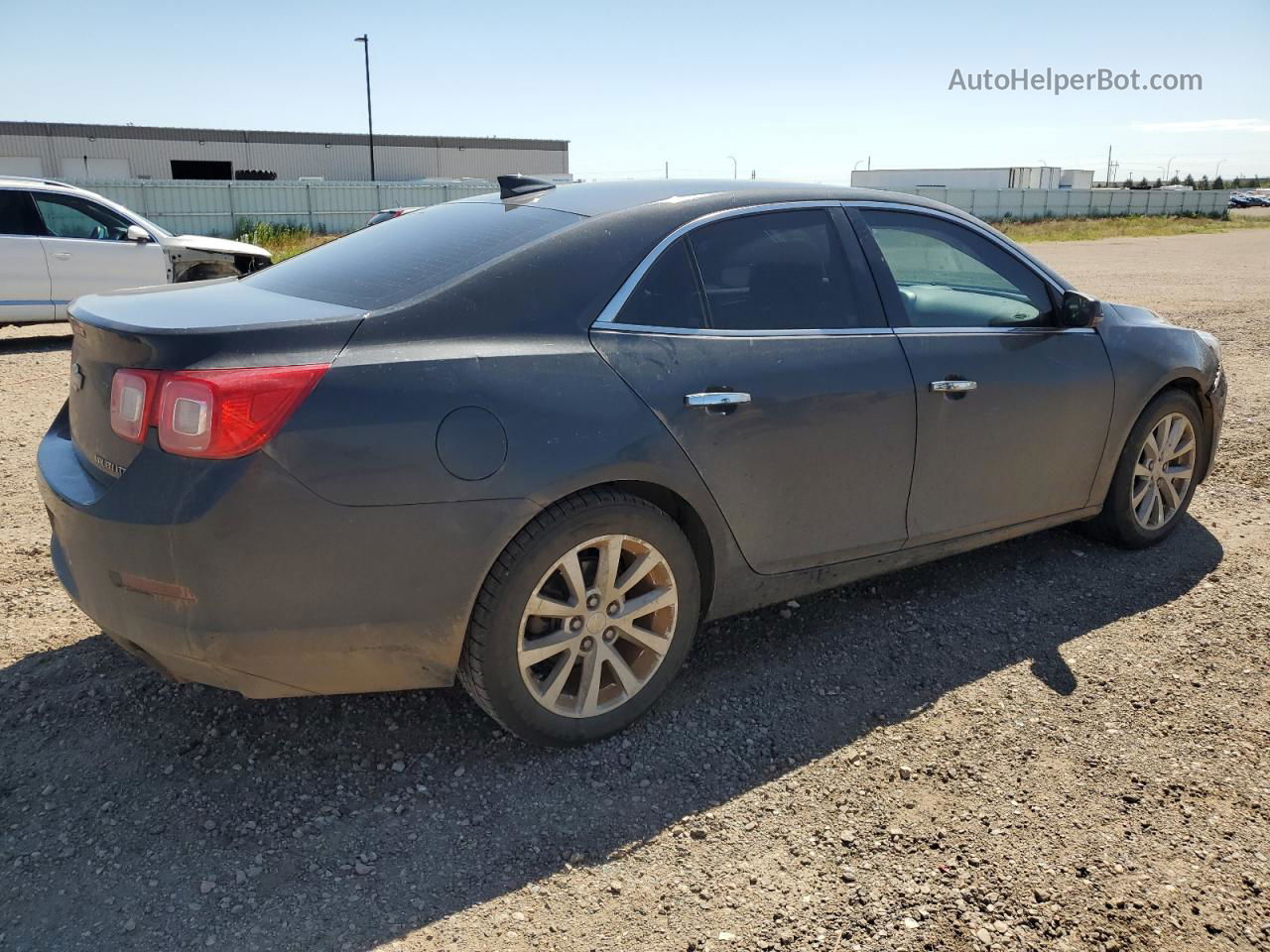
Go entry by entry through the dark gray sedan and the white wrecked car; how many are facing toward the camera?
0

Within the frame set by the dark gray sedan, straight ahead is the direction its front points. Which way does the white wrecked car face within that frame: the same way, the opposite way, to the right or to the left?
the same way

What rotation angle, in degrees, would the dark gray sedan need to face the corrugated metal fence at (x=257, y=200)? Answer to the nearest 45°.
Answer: approximately 45° to its left

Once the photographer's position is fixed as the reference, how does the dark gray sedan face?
facing away from the viewer and to the right of the viewer

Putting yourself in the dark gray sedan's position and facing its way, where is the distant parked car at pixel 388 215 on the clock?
The distant parked car is roughly at 10 o'clock from the dark gray sedan.

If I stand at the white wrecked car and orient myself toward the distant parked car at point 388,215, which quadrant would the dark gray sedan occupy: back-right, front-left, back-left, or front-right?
front-right

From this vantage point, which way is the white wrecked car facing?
to the viewer's right

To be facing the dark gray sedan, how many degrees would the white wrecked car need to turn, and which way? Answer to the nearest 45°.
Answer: approximately 90° to its right

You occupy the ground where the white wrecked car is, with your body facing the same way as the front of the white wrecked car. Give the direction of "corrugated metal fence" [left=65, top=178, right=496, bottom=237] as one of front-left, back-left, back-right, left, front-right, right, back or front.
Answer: left
